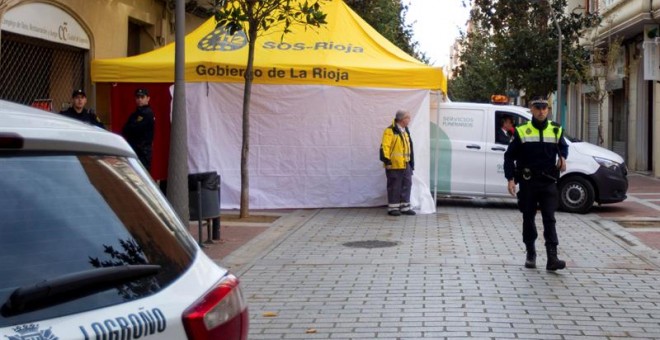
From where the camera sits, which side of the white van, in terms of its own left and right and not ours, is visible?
right

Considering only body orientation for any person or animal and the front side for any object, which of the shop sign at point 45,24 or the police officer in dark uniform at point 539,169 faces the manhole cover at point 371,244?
the shop sign

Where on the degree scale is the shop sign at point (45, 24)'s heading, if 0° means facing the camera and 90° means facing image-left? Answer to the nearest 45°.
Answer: approximately 315°

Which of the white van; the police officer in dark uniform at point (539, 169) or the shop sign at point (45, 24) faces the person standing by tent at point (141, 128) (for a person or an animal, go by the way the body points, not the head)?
the shop sign

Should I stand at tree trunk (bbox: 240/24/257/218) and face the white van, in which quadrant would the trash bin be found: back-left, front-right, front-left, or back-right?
back-right

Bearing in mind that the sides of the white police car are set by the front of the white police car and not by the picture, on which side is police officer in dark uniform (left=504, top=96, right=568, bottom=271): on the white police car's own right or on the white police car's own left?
on the white police car's own right

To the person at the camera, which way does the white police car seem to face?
facing away from the viewer and to the left of the viewer

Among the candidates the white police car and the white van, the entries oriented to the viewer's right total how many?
1

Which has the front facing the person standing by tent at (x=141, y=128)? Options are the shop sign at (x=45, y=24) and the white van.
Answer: the shop sign

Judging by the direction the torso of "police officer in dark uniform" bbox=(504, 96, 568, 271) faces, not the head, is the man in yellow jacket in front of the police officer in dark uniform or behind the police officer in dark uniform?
behind

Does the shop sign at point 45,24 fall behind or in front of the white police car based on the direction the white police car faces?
in front
